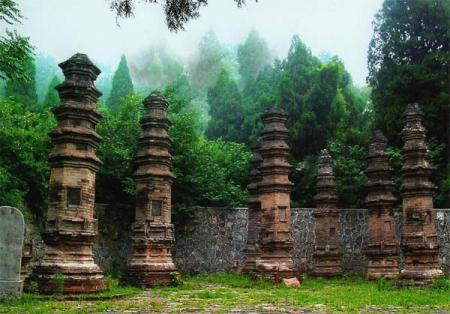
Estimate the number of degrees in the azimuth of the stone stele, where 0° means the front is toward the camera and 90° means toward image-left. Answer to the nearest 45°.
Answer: approximately 0°

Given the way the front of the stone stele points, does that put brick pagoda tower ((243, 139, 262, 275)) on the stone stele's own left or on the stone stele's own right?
on the stone stele's own left

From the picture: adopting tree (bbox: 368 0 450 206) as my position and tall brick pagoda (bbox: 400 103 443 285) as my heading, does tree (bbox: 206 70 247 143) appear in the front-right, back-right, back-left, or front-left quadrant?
back-right

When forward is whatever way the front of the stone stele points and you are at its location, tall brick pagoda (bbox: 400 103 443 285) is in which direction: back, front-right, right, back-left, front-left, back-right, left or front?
left

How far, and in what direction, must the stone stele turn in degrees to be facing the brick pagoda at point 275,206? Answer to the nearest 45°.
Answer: approximately 135° to its left

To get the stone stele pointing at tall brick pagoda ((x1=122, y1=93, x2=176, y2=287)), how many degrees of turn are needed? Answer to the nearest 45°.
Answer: approximately 135° to its left

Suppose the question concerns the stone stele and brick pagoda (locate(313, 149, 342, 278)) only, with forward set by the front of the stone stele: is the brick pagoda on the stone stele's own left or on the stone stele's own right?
on the stone stele's own left

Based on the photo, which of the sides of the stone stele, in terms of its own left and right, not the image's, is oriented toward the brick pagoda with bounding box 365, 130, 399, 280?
left

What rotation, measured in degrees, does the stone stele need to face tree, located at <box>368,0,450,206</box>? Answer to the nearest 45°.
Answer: approximately 135° to its left

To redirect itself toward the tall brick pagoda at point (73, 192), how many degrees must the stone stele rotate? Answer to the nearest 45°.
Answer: approximately 135° to its left

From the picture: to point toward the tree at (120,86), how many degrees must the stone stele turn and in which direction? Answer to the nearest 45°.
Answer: approximately 180°
